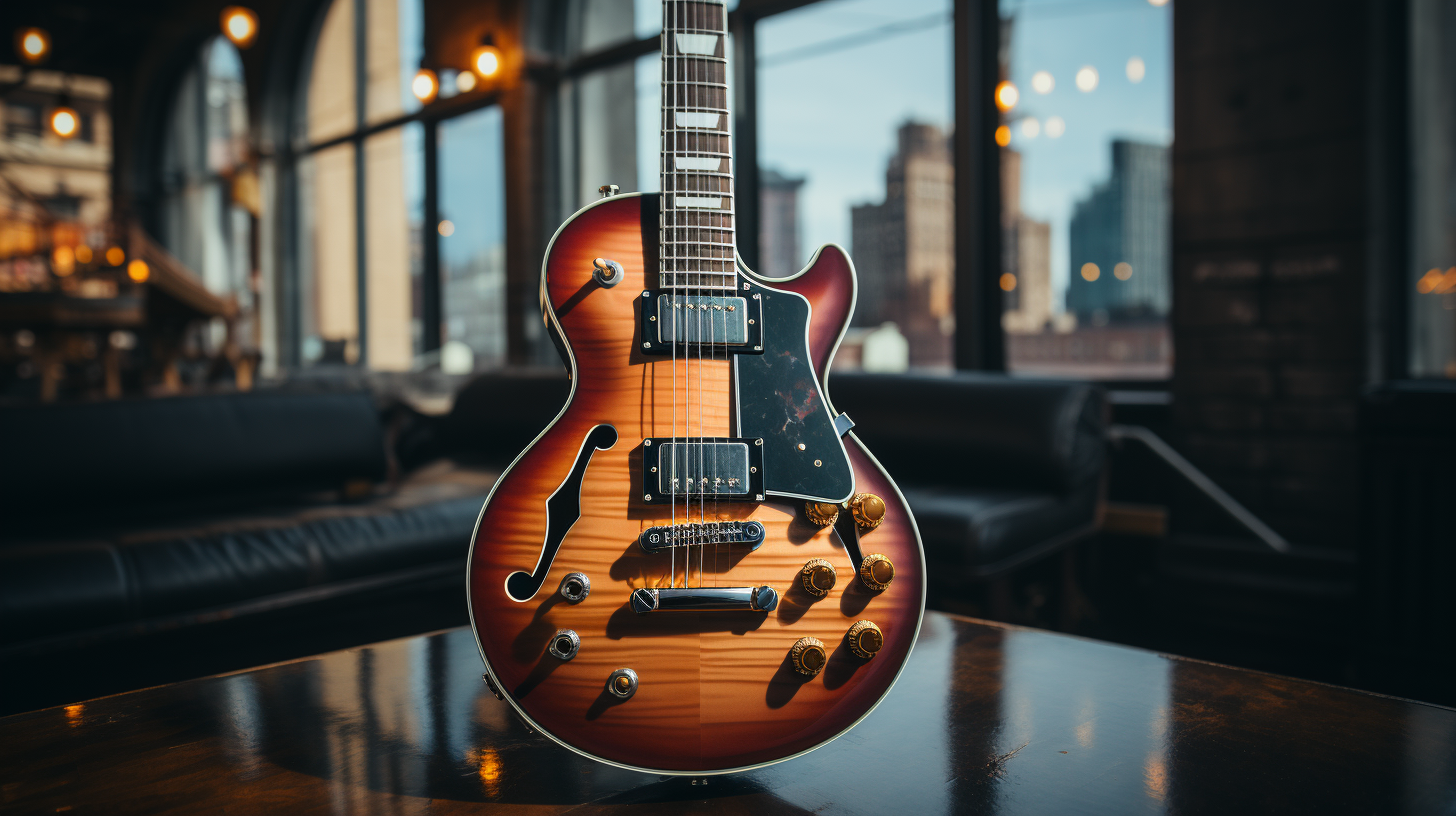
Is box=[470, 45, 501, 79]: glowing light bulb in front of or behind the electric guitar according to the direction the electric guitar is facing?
behind

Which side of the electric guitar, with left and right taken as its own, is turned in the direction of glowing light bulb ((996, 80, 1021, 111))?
back

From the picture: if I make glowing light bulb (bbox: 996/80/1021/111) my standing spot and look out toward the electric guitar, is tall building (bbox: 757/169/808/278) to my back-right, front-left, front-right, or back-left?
back-right

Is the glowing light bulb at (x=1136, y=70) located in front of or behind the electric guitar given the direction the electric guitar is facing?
behind

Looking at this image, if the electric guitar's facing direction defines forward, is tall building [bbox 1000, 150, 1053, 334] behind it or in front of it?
behind

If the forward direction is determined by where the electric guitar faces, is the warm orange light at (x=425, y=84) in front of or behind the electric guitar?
behind

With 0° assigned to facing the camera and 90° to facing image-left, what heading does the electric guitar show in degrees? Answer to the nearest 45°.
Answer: approximately 0°

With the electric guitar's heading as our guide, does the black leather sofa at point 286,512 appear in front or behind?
behind

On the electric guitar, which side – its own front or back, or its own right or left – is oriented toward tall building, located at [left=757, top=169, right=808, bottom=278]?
back
